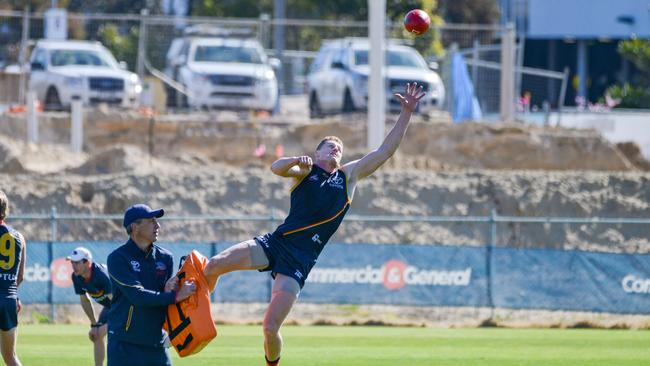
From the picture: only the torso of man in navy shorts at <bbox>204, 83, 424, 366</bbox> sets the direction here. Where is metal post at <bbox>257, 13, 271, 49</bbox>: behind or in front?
behind

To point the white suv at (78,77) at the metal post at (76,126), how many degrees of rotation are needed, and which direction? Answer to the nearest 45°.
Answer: approximately 45° to its right

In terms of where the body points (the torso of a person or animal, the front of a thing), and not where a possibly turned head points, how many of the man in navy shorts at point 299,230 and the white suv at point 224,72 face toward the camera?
2

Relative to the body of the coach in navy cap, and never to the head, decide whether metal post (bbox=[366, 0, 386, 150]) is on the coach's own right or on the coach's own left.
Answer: on the coach's own left

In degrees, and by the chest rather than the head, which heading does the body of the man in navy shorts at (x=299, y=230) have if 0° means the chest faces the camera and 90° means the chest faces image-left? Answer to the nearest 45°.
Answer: approximately 0°

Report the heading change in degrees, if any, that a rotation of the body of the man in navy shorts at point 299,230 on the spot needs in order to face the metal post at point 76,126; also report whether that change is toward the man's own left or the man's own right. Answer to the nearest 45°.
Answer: approximately 180°

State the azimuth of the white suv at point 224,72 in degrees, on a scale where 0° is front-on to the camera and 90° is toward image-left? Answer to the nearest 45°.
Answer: approximately 0°

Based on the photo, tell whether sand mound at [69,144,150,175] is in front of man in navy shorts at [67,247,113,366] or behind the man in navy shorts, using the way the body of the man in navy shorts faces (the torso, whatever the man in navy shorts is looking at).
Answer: behind

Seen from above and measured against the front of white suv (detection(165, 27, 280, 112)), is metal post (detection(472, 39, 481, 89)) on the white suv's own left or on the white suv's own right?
on the white suv's own left
